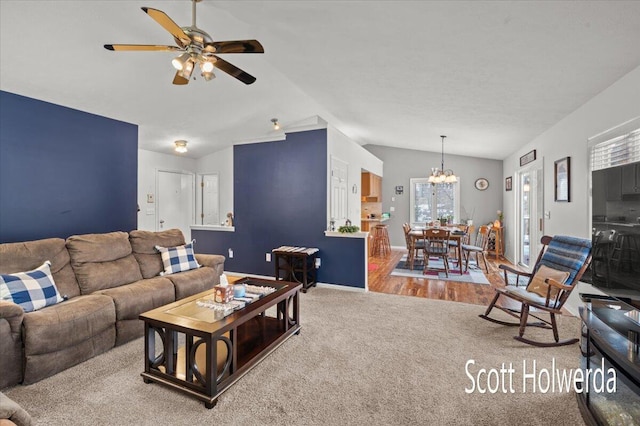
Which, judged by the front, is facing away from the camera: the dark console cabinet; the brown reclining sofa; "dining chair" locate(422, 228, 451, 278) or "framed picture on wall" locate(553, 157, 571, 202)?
the dining chair

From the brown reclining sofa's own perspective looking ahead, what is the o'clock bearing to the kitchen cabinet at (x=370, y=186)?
The kitchen cabinet is roughly at 10 o'clock from the brown reclining sofa.

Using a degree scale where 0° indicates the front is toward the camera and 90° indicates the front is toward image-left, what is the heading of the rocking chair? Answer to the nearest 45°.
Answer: approximately 45°

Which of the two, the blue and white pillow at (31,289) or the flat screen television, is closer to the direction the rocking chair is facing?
the blue and white pillow

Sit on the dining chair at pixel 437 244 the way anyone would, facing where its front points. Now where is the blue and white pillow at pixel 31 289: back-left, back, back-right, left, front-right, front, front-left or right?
back-left

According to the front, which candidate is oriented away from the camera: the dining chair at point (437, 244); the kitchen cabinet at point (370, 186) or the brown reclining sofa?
the dining chair

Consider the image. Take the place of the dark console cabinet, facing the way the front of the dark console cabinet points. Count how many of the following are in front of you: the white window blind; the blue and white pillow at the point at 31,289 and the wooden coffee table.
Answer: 2

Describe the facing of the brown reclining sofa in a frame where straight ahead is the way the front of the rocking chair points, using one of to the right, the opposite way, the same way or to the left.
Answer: the opposite way

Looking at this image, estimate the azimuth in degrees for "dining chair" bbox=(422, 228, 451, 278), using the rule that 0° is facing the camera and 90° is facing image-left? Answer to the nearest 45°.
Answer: approximately 180°

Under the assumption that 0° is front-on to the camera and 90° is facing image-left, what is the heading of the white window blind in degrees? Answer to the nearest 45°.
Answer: approximately 45°
